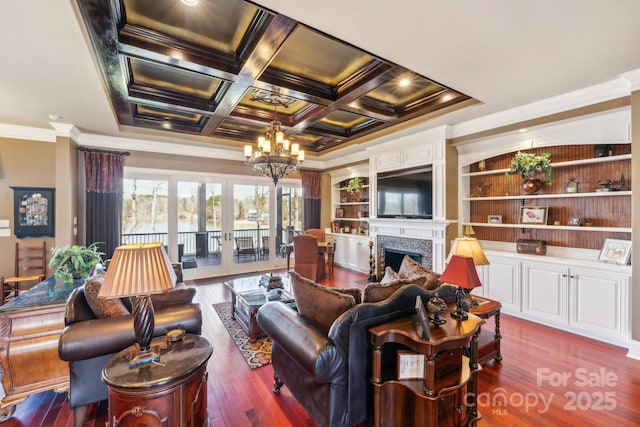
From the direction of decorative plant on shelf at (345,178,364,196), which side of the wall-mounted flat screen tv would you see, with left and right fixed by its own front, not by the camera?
right

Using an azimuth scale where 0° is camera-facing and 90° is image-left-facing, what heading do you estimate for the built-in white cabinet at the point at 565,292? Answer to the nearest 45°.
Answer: approximately 45°

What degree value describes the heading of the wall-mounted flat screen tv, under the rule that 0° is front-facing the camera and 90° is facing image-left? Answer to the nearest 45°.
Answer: approximately 45°

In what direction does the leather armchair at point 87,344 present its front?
to the viewer's right

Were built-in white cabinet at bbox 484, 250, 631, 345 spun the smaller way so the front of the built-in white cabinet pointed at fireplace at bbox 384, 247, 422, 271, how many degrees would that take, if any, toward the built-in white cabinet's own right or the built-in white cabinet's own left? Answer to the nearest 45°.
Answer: approximately 45° to the built-in white cabinet's own right

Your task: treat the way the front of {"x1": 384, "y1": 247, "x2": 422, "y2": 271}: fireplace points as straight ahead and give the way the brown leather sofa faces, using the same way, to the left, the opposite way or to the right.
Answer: to the right

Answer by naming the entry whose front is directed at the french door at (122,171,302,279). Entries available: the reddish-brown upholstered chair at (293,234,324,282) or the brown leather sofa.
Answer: the brown leather sofa

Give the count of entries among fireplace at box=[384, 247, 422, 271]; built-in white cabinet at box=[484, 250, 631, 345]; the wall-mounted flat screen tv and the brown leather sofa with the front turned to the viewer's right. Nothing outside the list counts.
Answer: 0

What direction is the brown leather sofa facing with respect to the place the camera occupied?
facing away from the viewer and to the left of the viewer

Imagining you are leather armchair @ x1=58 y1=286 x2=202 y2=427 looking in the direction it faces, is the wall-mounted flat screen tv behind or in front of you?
in front

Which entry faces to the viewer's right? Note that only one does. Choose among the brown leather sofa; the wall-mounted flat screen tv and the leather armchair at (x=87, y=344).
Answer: the leather armchair

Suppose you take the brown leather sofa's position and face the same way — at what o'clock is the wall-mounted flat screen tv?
The wall-mounted flat screen tv is roughly at 2 o'clock from the brown leather sofa.

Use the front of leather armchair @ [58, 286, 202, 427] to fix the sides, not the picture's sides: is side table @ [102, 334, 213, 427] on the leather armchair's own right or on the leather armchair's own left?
on the leather armchair's own right
